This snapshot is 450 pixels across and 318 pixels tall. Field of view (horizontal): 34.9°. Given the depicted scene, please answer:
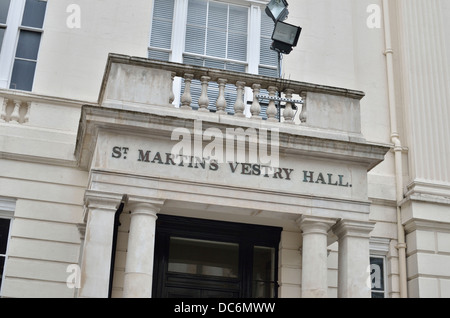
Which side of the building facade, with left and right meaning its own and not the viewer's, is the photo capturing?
front
